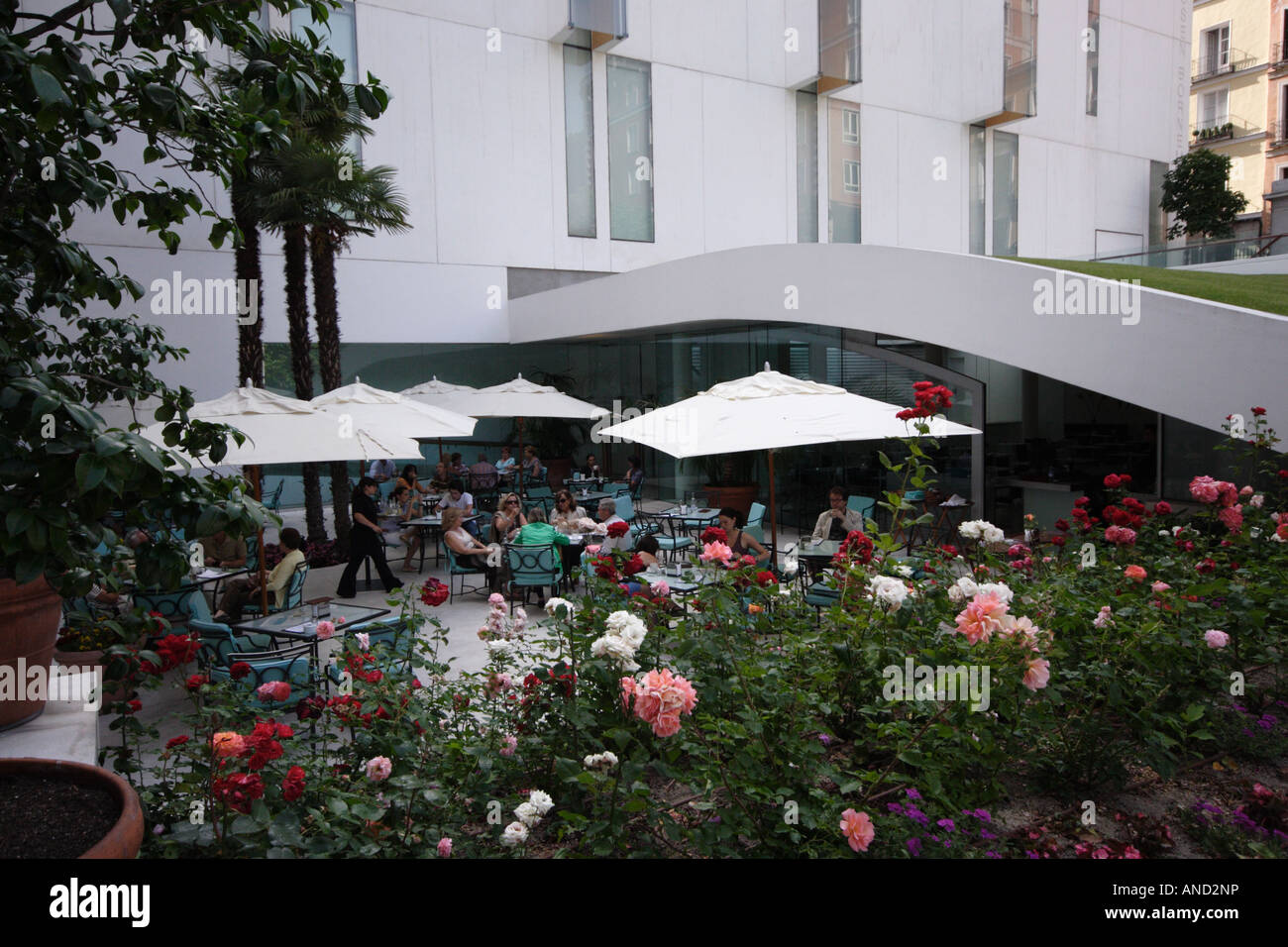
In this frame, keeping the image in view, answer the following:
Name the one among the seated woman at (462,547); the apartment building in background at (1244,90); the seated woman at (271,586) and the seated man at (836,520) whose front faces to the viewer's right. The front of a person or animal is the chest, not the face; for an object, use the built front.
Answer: the seated woman at (462,547)

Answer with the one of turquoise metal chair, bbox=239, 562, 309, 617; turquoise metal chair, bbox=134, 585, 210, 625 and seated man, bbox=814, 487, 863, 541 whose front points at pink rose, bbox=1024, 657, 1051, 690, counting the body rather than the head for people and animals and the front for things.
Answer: the seated man

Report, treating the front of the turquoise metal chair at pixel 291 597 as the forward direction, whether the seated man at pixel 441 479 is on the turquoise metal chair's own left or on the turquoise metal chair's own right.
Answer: on the turquoise metal chair's own right

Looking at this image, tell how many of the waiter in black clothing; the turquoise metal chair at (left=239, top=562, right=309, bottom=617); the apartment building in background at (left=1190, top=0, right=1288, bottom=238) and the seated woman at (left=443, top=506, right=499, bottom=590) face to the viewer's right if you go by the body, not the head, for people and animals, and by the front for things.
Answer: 2

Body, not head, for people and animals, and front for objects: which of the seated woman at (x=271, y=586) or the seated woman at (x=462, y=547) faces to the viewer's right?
the seated woman at (x=462, y=547)

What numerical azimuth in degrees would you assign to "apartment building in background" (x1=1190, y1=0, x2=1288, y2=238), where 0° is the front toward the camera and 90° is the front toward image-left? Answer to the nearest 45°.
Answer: approximately 45°

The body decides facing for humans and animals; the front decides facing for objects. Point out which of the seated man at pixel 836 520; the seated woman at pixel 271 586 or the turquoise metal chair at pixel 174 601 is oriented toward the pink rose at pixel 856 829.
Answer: the seated man

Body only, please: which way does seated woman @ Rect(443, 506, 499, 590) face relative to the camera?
to the viewer's right

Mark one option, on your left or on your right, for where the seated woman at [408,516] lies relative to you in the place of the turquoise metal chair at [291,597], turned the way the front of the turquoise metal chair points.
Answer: on your right
